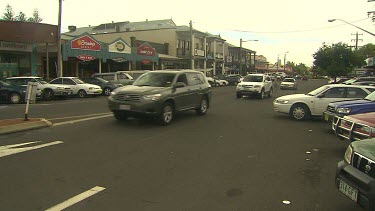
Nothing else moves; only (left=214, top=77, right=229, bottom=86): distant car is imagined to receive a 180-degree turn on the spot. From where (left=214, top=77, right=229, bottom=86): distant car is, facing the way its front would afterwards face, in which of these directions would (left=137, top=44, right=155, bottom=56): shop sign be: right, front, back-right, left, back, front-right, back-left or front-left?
left

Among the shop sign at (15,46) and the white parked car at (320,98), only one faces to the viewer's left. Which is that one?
the white parked car

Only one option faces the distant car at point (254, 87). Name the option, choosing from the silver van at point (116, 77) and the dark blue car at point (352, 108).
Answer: the silver van

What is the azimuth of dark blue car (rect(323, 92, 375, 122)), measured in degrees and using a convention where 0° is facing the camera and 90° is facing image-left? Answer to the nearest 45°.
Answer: approximately 45°

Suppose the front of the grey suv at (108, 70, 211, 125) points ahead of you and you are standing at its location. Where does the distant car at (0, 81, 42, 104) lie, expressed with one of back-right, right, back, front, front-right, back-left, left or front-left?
right

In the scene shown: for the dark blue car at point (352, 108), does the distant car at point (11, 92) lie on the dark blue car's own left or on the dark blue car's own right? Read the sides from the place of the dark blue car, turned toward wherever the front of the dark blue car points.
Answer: on the dark blue car's own right

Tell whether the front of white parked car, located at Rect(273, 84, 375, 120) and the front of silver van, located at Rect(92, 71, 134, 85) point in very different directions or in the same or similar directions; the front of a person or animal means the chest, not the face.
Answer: very different directions

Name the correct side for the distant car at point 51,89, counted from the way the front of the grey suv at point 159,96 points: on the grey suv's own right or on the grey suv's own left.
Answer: on the grey suv's own right

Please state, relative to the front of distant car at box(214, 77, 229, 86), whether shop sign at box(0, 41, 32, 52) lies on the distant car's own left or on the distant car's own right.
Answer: on the distant car's own right

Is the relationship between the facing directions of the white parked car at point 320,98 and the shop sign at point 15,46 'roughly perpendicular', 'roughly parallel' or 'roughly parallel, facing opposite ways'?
roughly parallel, facing opposite ways

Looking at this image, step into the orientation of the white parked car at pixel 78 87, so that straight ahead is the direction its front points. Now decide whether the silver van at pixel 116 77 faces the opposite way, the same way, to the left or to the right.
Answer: the same way

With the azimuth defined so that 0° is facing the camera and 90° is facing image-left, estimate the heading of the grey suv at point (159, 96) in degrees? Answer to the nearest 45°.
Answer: approximately 45°

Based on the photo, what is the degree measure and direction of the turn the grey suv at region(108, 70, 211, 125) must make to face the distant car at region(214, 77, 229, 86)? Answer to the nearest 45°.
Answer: approximately 135° to its right

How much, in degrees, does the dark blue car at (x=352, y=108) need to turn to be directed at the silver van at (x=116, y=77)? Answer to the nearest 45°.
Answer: approximately 90° to its right

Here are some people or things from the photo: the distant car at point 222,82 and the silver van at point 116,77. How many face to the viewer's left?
0
